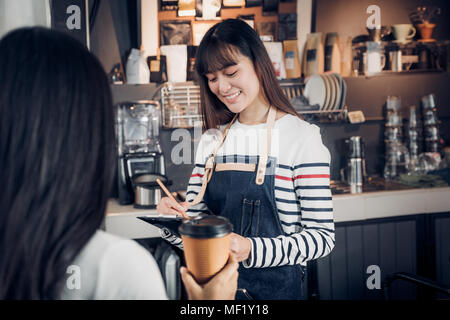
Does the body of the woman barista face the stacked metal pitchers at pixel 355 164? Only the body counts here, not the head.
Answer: no

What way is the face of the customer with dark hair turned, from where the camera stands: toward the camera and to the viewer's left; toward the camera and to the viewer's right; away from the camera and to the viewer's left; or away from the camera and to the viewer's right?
away from the camera and to the viewer's right

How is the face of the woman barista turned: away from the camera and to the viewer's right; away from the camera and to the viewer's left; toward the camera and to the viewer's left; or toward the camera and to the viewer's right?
toward the camera and to the viewer's left

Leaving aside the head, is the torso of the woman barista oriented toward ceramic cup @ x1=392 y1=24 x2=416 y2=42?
no

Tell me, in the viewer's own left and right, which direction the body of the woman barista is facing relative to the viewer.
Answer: facing the viewer and to the left of the viewer

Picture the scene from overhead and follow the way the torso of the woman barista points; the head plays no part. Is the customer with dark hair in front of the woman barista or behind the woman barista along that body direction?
in front

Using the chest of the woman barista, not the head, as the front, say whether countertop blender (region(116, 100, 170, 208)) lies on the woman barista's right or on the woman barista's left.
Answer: on the woman barista's right

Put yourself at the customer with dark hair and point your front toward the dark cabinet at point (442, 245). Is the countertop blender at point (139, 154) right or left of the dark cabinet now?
left

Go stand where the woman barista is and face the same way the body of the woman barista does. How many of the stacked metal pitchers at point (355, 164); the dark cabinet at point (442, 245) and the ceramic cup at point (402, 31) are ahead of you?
0

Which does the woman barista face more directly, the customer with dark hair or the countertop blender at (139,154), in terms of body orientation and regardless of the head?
the customer with dark hair

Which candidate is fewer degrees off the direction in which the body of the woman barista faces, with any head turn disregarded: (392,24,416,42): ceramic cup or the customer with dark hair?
the customer with dark hair

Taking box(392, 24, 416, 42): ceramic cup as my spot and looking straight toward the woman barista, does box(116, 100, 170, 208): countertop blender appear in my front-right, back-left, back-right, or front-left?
front-right
